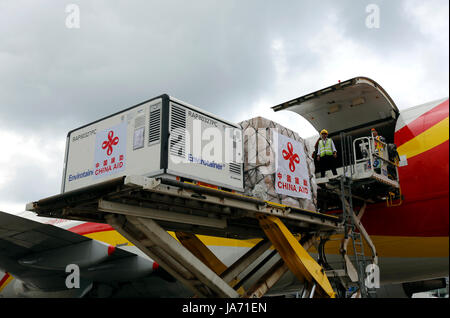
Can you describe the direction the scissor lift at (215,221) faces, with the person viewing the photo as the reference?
facing away from the viewer and to the right of the viewer
